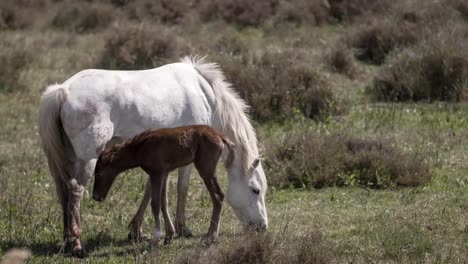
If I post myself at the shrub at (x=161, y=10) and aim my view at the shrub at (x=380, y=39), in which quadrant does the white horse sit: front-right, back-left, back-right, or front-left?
front-right

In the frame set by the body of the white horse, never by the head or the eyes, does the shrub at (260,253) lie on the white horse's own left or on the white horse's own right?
on the white horse's own right

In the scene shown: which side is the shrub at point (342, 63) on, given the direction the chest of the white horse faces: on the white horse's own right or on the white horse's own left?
on the white horse's own left

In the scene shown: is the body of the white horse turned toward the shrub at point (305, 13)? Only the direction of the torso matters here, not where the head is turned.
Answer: no

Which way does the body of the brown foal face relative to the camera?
to the viewer's left

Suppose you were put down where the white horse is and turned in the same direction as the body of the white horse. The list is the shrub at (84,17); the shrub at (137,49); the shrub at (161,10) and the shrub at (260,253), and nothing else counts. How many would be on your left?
3

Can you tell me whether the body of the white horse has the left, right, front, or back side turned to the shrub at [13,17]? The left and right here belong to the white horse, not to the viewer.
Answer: left

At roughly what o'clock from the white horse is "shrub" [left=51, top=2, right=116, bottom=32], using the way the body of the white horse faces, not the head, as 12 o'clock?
The shrub is roughly at 9 o'clock from the white horse.

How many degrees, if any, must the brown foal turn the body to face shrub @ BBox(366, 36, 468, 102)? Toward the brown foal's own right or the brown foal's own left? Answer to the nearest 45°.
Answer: approximately 135° to the brown foal's own right

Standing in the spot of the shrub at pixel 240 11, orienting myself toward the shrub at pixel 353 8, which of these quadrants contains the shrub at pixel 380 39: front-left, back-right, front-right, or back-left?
front-right

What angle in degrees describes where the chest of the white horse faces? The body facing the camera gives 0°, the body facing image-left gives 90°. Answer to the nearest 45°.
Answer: approximately 270°

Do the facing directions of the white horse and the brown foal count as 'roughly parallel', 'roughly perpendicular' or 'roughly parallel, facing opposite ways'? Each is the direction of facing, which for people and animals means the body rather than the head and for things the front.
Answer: roughly parallel, facing opposite ways

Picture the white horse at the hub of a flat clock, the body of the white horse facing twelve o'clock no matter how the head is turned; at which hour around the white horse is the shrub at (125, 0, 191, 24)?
The shrub is roughly at 9 o'clock from the white horse.
